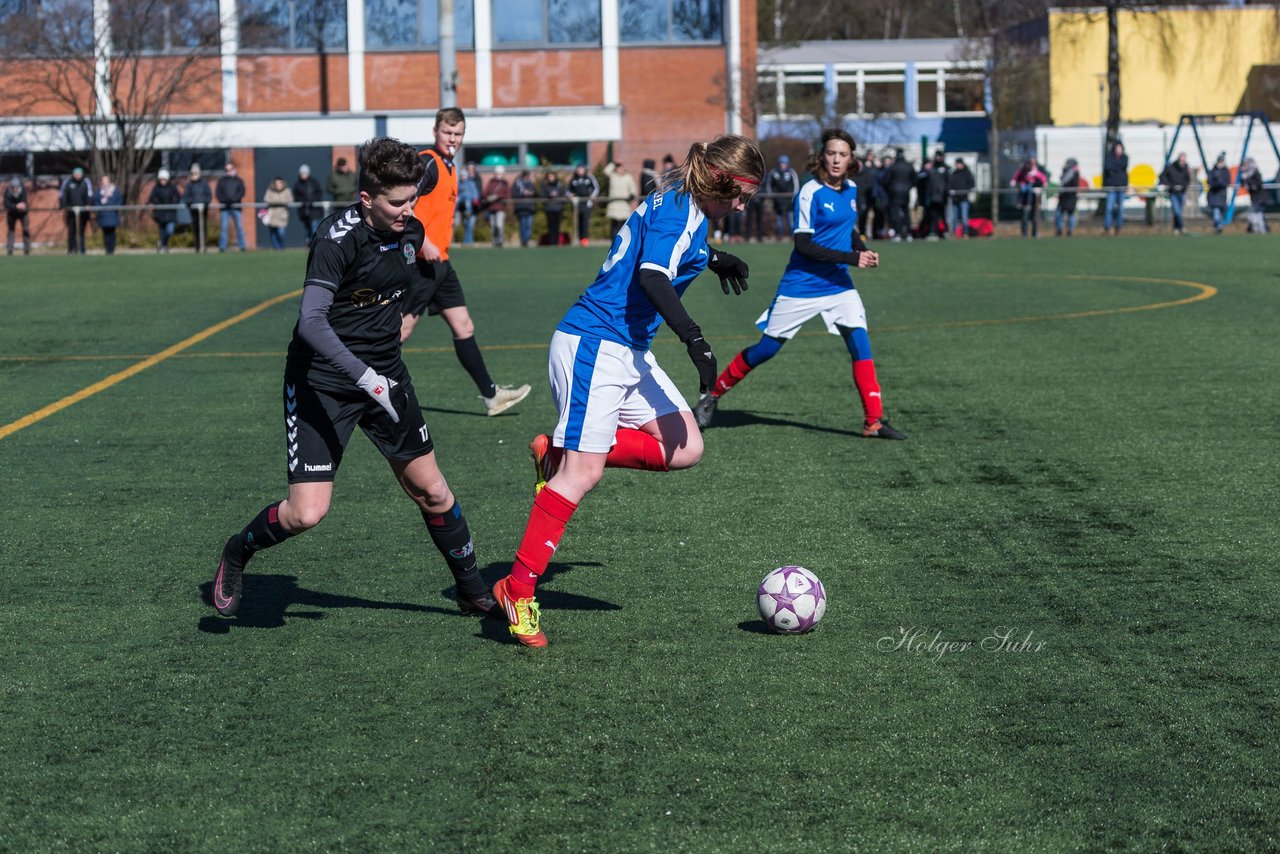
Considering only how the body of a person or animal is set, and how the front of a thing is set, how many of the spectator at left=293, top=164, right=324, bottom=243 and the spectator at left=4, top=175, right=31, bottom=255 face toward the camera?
2

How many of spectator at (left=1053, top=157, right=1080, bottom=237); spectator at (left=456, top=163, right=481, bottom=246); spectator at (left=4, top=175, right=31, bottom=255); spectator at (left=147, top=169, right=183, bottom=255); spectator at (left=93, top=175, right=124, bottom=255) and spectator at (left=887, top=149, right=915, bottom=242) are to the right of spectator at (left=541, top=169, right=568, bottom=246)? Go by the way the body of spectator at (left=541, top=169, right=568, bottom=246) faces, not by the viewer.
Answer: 4

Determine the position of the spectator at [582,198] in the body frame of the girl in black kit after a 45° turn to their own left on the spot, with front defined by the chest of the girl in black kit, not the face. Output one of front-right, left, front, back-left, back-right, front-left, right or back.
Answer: left

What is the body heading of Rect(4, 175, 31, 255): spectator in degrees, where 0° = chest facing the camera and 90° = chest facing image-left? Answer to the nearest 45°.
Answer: approximately 0°

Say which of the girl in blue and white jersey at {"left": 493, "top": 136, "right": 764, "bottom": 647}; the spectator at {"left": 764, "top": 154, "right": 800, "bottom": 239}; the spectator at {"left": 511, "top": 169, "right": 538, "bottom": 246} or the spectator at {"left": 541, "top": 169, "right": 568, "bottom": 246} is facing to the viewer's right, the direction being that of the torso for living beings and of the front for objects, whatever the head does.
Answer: the girl in blue and white jersey

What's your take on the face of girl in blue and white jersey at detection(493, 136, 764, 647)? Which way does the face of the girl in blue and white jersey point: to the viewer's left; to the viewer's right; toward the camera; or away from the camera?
to the viewer's right

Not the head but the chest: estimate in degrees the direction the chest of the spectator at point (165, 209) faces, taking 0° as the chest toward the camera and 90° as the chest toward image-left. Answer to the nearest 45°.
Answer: approximately 0°

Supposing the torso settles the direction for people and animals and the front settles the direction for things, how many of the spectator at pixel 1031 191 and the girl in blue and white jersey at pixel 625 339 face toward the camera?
1

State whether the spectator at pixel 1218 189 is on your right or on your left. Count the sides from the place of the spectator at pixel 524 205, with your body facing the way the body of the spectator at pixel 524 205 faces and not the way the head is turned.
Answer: on your left
